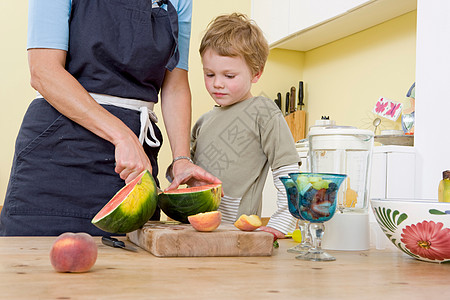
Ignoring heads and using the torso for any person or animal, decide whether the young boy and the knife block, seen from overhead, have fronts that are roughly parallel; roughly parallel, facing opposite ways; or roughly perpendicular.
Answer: roughly parallel

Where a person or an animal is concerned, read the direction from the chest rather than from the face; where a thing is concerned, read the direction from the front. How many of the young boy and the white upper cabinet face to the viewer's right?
0

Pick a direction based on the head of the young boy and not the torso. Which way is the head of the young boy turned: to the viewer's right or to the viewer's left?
to the viewer's left

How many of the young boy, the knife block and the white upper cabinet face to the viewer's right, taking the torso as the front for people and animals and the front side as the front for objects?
0

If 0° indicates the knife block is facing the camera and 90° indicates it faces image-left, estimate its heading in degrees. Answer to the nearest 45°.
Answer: approximately 45°

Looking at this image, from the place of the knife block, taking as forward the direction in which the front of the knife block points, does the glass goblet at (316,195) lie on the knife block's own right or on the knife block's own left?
on the knife block's own left

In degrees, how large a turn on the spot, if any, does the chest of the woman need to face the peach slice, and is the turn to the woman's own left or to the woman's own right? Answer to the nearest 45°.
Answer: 0° — they already face it

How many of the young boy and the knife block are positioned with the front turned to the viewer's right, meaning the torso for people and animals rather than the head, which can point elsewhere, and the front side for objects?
0

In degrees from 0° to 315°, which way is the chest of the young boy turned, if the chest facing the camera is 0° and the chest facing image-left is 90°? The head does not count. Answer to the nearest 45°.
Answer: approximately 45°

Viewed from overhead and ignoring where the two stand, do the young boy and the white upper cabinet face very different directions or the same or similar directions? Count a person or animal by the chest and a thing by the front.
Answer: same or similar directions

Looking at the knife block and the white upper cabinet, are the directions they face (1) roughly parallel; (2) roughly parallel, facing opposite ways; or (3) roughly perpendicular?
roughly parallel
